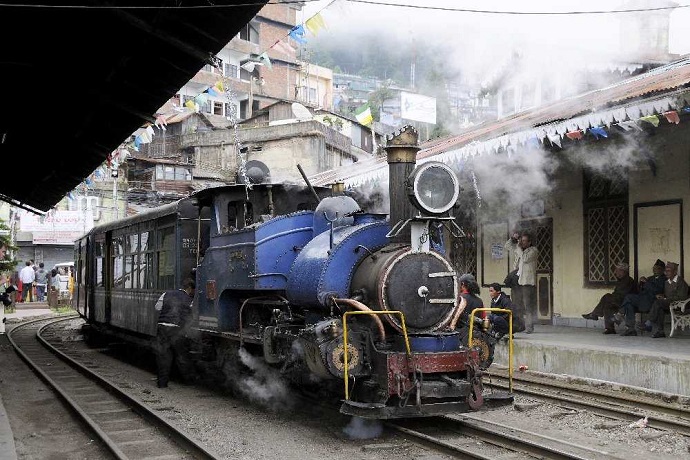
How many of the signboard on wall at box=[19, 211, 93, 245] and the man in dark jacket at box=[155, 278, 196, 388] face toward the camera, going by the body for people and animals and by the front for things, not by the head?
1

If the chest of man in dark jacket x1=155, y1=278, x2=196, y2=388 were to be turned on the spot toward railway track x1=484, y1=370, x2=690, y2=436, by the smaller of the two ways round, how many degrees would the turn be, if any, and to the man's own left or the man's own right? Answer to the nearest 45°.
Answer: approximately 90° to the man's own right

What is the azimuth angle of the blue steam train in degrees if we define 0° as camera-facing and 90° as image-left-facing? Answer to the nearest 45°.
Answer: approximately 315°

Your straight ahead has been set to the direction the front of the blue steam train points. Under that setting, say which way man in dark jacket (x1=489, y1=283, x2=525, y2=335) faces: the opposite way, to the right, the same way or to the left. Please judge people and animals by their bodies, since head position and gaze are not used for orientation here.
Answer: to the right

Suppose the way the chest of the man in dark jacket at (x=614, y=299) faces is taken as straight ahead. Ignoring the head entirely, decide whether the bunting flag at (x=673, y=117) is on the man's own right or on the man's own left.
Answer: on the man's own left

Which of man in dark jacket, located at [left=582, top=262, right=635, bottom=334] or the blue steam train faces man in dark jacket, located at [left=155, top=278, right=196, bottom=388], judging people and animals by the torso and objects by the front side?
man in dark jacket, located at [left=582, top=262, right=635, bottom=334]

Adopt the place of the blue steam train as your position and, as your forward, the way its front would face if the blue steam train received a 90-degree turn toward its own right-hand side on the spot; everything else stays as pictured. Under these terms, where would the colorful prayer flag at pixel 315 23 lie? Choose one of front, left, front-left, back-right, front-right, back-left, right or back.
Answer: back-right

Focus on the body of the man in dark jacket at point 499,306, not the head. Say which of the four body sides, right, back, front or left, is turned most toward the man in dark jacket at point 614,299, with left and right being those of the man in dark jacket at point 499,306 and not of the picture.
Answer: back
